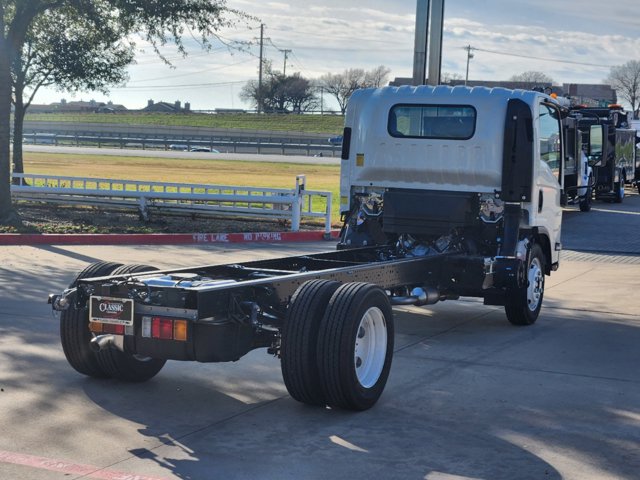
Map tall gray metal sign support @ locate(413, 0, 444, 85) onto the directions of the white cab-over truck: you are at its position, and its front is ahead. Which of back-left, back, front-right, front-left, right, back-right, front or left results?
front-left

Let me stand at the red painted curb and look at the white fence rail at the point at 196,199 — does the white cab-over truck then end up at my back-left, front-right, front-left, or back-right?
back-right

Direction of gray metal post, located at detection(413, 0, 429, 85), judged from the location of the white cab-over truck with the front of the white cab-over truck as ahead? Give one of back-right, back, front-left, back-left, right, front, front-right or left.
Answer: front-left

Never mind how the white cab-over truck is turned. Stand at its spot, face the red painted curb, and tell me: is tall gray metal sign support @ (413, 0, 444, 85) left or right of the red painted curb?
right

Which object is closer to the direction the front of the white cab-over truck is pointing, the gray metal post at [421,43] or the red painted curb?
the gray metal post

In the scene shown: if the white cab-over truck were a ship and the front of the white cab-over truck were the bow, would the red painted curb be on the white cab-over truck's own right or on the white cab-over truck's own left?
on the white cab-over truck's own left

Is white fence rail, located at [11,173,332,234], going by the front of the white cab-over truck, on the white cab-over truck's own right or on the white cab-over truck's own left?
on the white cab-over truck's own left

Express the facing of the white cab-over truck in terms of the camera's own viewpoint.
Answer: facing away from the viewer and to the right of the viewer
